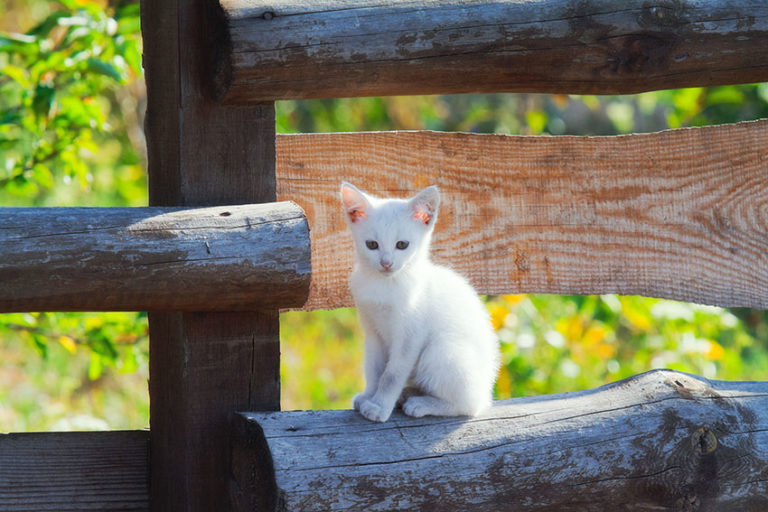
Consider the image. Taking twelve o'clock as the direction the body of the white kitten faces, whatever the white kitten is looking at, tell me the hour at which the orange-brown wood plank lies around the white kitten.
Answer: The orange-brown wood plank is roughly at 6 o'clock from the white kitten.

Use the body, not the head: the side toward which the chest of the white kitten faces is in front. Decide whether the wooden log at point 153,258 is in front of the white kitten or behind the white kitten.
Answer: in front

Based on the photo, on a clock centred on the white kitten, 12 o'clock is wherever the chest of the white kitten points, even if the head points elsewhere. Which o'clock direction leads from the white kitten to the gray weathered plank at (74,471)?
The gray weathered plank is roughly at 1 o'clock from the white kitten.

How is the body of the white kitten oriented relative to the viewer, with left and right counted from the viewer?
facing the viewer and to the left of the viewer
